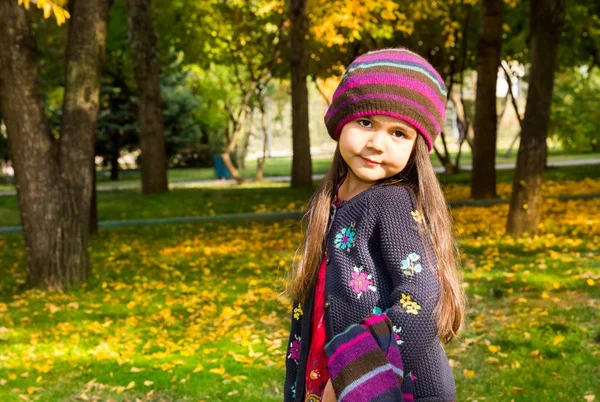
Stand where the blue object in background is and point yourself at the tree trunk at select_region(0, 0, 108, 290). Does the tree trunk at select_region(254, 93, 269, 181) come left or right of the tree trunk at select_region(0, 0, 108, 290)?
left

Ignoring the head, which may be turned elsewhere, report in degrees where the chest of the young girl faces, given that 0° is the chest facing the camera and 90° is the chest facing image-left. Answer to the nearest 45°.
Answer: approximately 45°

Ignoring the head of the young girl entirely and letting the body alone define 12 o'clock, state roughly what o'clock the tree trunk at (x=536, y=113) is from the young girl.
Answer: The tree trunk is roughly at 5 o'clock from the young girl.

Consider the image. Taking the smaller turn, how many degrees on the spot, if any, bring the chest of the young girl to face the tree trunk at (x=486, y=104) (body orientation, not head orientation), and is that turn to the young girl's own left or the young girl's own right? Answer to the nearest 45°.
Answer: approximately 135° to the young girl's own right

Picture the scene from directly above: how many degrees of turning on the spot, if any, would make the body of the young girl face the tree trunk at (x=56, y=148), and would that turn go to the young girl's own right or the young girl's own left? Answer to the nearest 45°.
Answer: approximately 90° to the young girl's own right

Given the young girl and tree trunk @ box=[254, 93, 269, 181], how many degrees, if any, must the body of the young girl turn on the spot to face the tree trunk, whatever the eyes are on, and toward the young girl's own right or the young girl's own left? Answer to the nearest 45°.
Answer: approximately 135° to the young girl's own right

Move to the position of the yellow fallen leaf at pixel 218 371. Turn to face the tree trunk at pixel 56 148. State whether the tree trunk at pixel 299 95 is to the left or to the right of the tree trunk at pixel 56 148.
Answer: right
